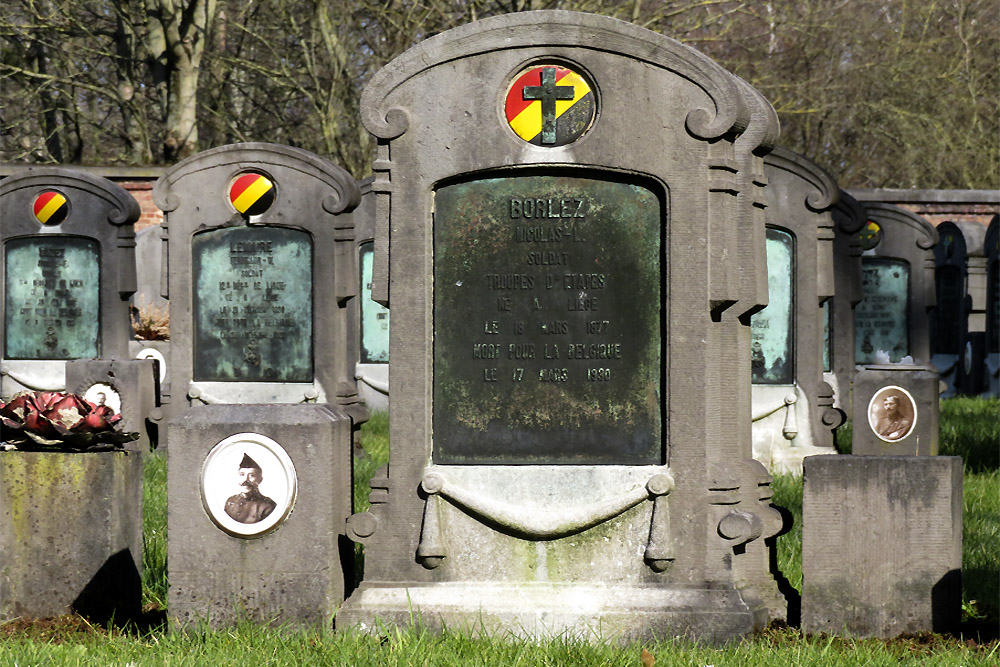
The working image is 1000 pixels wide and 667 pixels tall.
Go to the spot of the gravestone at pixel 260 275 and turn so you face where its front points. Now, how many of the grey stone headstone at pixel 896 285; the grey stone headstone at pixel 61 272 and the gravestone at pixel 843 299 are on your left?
2

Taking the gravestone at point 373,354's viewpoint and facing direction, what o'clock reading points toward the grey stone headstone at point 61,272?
The grey stone headstone is roughly at 2 o'clock from the gravestone.

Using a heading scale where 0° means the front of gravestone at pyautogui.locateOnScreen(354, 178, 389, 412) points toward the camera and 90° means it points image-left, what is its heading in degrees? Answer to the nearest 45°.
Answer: approximately 0°

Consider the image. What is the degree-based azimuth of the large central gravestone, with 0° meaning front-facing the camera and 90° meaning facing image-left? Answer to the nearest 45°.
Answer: approximately 0°

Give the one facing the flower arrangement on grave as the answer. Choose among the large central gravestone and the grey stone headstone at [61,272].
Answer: the grey stone headstone

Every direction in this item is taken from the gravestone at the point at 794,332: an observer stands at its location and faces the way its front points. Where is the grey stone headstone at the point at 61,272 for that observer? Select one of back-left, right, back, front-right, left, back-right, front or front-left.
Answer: right
